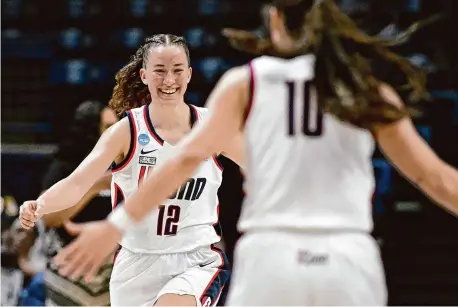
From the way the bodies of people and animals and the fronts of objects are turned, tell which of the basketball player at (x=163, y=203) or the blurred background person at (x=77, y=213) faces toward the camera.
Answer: the basketball player

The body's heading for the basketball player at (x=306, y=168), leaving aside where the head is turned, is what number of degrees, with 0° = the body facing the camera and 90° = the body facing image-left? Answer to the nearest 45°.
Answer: approximately 180°

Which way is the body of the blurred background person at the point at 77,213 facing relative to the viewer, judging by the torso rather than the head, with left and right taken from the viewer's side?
facing to the right of the viewer

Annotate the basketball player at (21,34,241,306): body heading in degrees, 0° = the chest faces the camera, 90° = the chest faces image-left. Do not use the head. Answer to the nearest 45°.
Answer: approximately 0°

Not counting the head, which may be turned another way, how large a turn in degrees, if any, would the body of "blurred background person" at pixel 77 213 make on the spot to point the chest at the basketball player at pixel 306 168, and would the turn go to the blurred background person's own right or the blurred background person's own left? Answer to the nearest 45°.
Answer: approximately 90° to the blurred background person's own right

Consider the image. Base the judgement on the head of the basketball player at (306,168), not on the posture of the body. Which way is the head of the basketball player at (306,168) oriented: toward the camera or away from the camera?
away from the camera
